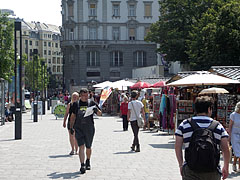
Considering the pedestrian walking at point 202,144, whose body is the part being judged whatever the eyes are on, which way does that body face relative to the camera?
away from the camera

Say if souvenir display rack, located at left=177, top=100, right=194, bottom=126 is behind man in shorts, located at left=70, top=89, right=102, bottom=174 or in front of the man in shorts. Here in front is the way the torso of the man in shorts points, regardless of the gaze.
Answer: behind

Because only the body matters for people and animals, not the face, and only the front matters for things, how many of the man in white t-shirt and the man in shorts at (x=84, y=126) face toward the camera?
1

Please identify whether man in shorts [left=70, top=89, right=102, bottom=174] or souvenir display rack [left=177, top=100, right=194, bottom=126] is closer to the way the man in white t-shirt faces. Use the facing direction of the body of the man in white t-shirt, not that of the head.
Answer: the souvenir display rack

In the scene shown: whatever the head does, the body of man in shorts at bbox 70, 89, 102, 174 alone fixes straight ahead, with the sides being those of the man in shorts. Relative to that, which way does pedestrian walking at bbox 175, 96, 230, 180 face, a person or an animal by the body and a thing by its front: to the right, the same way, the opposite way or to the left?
the opposite way

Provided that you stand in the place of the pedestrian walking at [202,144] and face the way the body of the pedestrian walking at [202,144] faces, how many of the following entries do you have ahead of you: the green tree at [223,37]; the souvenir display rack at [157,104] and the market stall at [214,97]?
3

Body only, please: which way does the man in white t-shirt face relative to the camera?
away from the camera

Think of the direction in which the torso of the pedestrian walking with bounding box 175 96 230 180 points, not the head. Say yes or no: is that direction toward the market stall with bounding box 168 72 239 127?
yes

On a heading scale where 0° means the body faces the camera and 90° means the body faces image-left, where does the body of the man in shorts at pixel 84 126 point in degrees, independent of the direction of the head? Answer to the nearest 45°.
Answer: approximately 0°

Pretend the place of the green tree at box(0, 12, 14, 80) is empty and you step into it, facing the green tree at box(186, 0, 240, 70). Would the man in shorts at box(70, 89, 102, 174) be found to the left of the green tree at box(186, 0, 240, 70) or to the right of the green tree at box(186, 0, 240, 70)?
right

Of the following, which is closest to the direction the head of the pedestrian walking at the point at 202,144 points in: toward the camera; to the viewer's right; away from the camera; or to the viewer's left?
away from the camera
